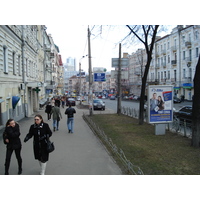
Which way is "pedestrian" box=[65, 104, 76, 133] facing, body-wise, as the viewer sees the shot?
away from the camera

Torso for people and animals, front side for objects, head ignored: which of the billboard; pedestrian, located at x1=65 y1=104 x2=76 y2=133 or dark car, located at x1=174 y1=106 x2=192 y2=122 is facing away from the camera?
the pedestrian

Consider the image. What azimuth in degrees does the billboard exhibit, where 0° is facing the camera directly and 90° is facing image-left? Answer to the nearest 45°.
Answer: approximately 0°

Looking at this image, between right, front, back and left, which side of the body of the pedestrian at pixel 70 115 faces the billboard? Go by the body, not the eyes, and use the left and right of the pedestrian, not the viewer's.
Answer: right

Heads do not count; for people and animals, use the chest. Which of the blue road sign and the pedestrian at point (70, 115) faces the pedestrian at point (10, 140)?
the blue road sign

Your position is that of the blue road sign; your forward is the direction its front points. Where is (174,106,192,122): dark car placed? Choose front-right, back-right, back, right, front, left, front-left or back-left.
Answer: front-left

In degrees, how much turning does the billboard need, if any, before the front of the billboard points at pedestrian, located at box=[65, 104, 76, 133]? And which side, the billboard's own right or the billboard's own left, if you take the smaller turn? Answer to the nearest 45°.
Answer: approximately 90° to the billboard's own right

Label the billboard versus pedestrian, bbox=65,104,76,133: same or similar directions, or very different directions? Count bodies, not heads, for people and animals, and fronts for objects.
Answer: very different directions

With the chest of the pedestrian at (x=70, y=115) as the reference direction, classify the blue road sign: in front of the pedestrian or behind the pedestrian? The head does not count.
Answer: in front

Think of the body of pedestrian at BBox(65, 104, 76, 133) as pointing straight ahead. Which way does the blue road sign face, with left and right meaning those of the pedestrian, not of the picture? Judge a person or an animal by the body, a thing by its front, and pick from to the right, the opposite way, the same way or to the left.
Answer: the opposite way
